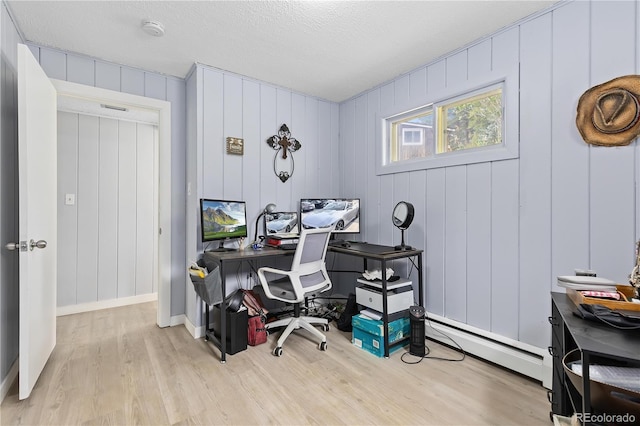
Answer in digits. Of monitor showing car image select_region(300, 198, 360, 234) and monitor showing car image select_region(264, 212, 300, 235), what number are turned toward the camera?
2

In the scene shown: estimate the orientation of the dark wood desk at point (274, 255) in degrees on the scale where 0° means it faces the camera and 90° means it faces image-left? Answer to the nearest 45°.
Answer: approximately 0°

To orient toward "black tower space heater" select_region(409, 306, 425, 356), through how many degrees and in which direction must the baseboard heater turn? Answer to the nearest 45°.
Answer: approximately 45° to its right

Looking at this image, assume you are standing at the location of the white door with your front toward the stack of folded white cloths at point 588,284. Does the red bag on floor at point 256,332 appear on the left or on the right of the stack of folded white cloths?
left

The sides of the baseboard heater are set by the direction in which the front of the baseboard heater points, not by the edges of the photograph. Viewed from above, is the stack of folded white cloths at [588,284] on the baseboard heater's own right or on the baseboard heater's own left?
on the baseboard heater's own left

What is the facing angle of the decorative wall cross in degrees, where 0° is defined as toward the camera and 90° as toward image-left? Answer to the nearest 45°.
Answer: approximately 0°

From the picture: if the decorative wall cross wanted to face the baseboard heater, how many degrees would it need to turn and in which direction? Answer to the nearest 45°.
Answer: approximately 45° to its left

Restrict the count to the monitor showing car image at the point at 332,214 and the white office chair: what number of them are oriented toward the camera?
1
